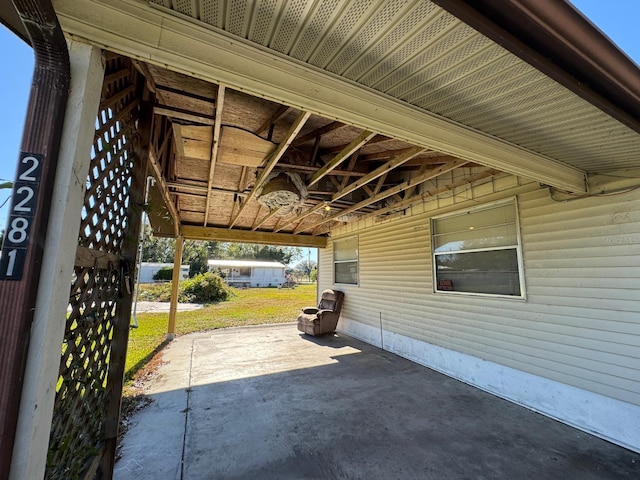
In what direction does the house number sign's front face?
toward the camera

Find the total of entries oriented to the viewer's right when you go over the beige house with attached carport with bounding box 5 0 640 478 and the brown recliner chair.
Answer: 0

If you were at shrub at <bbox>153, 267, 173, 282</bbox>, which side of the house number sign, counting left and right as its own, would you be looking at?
back

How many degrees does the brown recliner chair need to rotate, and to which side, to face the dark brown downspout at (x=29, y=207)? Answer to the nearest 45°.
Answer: approximately 45° to its left

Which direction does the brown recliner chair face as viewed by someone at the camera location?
facing the viewer and to the left of the viewer

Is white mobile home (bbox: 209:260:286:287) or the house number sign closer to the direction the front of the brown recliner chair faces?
the house number sign

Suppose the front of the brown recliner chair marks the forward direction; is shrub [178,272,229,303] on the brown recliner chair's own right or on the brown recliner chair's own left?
on the brown recliner chair's own right

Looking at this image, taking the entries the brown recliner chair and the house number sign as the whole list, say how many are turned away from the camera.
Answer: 0

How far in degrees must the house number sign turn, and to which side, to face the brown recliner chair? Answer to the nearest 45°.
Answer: approximately 135° to its left
